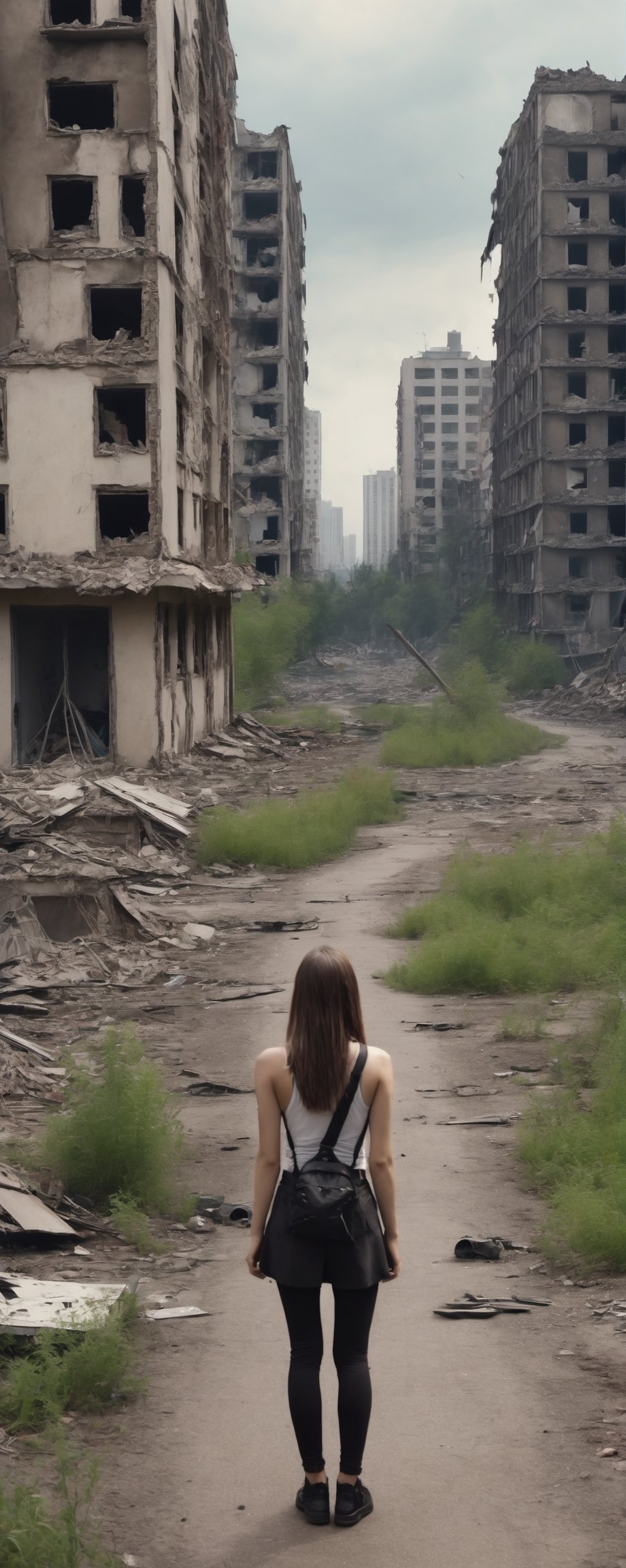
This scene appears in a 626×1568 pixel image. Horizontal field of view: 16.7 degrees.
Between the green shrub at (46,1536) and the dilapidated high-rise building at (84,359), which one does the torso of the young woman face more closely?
the dilapidated high-rise building

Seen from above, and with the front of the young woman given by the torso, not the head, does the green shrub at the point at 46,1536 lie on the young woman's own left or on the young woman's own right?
on the young woman's own left

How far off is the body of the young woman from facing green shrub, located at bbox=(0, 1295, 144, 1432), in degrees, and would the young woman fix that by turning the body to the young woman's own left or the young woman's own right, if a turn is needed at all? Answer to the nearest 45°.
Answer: approximately 45° to the young woman's own left

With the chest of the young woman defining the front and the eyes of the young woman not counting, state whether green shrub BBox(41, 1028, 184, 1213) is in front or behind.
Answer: in front

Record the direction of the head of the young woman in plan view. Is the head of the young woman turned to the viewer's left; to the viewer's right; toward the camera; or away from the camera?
away from the camera

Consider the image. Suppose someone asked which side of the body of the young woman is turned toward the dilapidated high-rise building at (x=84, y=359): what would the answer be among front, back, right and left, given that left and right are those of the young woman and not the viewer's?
front

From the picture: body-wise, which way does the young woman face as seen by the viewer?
away from the camera
